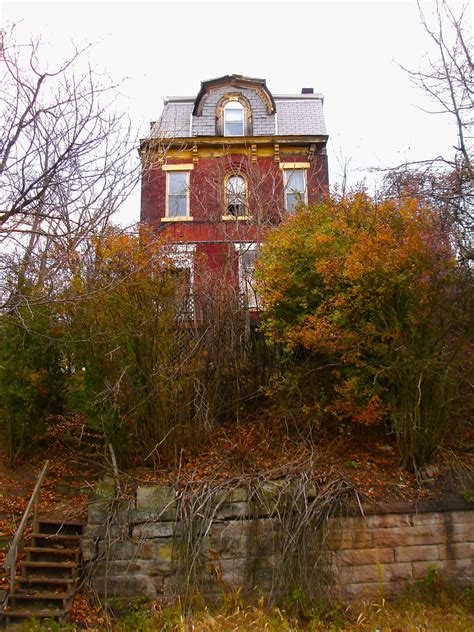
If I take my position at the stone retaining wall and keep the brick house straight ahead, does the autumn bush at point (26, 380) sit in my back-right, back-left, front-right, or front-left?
front-left

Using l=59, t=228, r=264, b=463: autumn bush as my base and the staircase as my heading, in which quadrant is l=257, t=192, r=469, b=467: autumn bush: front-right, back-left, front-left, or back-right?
back-left

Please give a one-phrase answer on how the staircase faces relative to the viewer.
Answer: facing the viewer

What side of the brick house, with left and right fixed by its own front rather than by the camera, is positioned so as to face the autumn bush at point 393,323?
front

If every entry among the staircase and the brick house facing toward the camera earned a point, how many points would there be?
2

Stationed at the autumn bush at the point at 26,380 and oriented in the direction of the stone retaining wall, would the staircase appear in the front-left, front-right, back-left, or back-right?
front-right

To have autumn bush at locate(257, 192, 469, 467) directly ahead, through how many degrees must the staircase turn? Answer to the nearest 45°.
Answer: approximately 90° to its left

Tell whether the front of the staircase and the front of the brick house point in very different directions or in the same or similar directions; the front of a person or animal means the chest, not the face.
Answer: same or similar directions

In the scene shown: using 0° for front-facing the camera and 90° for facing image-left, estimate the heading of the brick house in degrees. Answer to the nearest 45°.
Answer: approximately 0°
